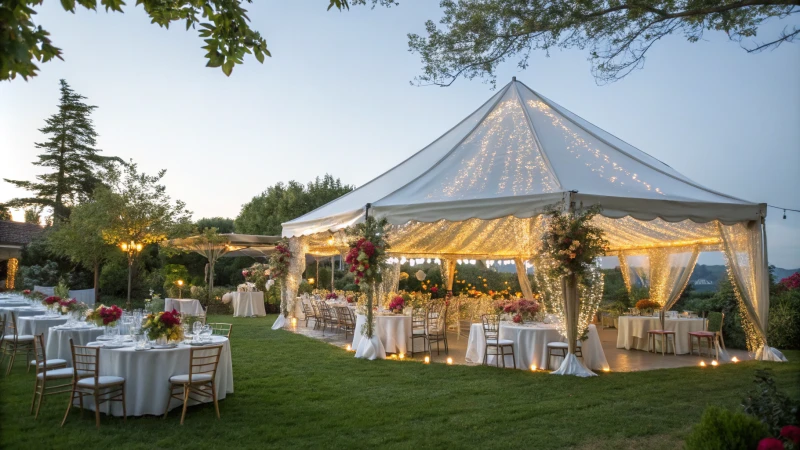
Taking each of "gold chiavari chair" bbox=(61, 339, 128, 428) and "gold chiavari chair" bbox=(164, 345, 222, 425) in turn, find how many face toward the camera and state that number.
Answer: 0

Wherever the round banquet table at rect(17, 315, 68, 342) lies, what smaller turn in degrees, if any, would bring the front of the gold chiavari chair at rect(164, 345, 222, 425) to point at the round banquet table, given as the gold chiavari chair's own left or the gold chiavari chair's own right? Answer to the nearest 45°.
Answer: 0° — it already faces it

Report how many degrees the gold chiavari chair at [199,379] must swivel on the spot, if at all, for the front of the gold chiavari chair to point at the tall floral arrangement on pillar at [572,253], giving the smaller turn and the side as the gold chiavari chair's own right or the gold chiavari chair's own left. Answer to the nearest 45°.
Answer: approximately 135° to the gold chiavari chair's own right

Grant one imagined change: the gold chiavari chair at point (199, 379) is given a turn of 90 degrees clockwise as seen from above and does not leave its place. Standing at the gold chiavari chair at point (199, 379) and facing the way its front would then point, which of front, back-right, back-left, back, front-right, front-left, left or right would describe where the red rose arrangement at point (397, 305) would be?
front

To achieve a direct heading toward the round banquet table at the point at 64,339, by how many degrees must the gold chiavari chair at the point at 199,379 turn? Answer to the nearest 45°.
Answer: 0° — it already faces it

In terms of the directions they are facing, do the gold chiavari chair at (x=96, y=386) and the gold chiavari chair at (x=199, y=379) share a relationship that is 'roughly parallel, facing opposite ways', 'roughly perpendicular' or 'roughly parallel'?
roughly perpendicular

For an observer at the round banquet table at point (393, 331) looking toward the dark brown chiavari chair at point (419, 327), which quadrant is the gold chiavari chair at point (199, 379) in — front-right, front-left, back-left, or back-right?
back-right

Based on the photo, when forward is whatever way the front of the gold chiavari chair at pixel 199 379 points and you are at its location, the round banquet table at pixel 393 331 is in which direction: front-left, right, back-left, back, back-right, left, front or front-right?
right

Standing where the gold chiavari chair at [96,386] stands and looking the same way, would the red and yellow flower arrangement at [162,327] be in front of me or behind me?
in front

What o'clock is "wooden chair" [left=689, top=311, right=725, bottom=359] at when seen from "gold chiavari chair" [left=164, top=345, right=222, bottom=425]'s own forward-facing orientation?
The wooden chair is roughly at 4 o'clock from the gold chiavari chair.

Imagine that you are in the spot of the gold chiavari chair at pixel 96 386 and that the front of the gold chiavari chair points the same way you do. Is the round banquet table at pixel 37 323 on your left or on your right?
on your left

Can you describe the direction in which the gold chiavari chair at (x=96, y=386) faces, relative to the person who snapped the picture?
facing away from the viewer and to the right of the viewer

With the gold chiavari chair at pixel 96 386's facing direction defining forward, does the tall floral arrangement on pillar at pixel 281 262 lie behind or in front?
in front

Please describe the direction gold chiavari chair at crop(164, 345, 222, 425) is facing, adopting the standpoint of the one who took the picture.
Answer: facing away from the viewer and to the left of the viewer
